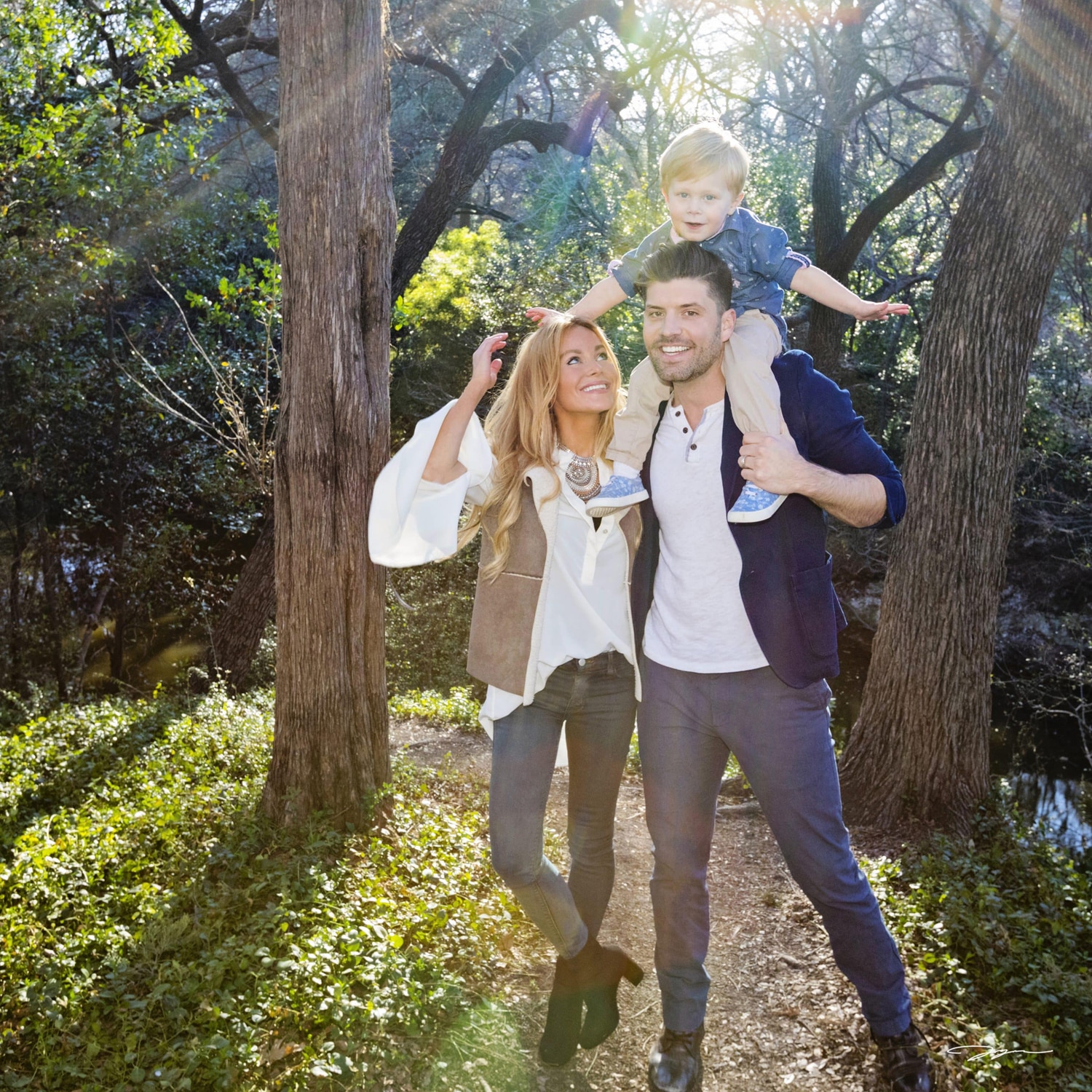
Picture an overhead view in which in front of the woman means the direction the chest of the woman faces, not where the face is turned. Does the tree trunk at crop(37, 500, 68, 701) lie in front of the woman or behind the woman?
behind

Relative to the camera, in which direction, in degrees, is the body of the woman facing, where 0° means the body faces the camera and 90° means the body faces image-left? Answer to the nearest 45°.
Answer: approximately 315°

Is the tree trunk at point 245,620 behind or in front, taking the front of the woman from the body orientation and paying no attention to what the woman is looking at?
behind

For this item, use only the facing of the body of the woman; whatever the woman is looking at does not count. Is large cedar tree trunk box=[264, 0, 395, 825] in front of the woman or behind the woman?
behind

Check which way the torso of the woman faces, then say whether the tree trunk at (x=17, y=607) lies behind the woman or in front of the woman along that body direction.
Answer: behind

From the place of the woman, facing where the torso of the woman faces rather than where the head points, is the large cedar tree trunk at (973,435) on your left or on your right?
on your left
